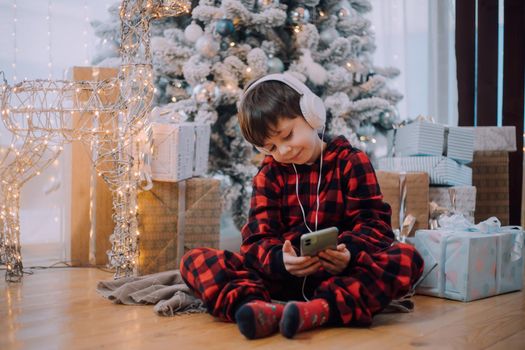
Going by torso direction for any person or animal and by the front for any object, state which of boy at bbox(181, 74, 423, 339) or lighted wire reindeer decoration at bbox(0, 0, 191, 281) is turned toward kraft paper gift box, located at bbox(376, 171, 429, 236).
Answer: the lighted wire reindeer decoration

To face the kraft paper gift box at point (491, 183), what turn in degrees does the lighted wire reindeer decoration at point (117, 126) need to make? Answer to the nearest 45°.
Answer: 0° — it already faces it

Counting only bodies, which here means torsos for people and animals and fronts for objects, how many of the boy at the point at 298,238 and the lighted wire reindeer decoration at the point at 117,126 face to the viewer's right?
1

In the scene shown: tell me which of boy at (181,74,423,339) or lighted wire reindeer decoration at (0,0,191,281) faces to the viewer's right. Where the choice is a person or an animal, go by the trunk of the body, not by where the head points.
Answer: the lighted wire reindeer decoration

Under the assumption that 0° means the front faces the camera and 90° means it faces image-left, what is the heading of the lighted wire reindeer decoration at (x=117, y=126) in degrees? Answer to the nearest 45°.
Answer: approximately 270°

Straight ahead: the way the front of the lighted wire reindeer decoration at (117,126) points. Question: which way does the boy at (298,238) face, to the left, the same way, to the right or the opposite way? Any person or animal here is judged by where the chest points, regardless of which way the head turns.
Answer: to the right

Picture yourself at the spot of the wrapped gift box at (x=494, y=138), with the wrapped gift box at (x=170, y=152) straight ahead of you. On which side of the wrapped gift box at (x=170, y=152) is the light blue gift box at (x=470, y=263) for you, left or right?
left

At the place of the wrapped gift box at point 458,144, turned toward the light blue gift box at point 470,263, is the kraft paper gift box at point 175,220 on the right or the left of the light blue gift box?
right

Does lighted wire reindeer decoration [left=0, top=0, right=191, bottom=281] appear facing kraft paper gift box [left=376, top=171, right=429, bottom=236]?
yes

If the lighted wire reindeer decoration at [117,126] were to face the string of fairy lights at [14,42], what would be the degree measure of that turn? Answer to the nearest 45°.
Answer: approximately 135° to its left

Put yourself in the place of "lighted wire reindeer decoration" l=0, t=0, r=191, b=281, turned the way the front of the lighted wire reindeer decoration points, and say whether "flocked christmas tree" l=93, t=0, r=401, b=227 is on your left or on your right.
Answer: on your left
